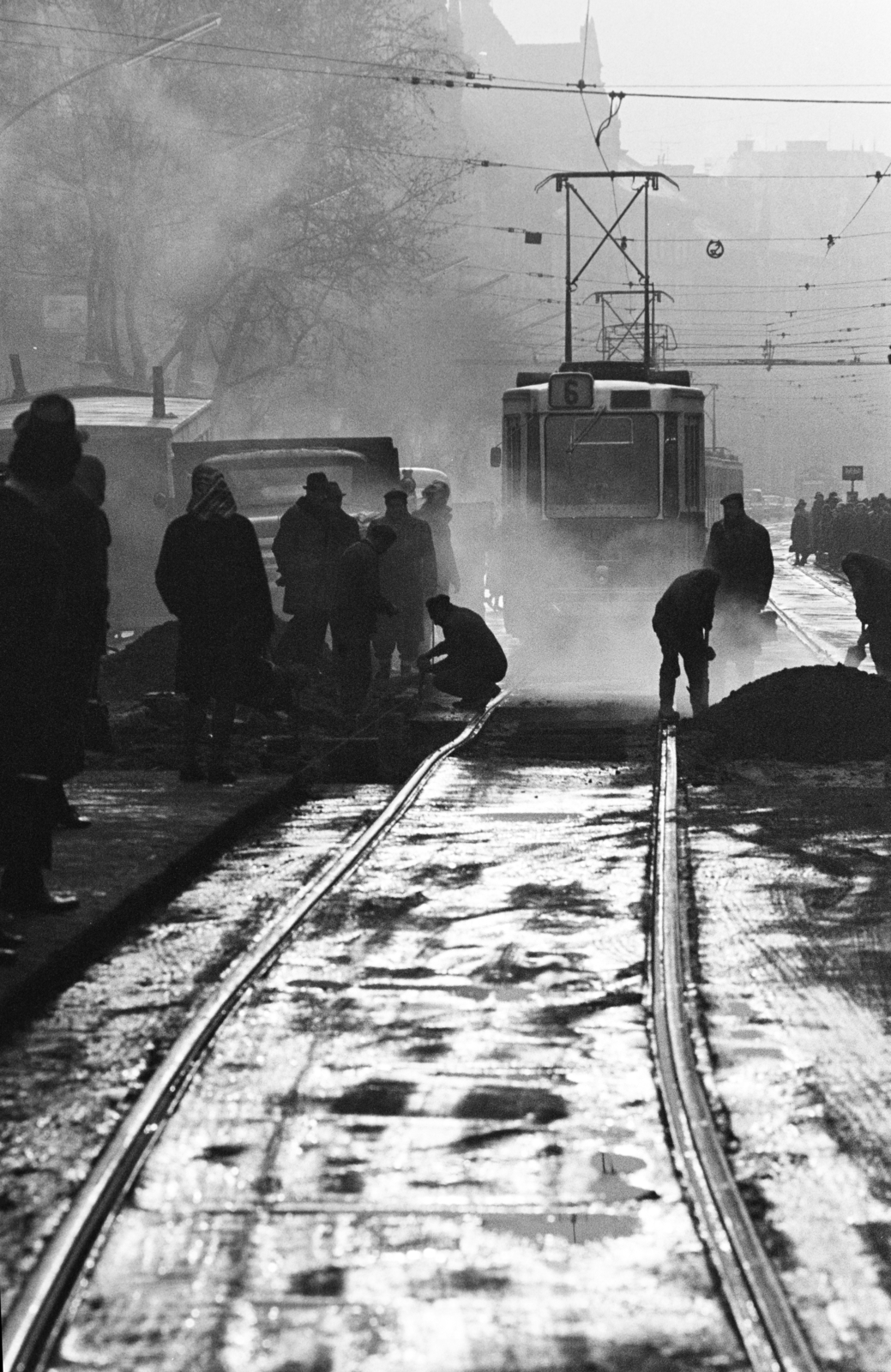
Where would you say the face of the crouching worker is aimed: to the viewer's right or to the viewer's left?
to the viewer's left

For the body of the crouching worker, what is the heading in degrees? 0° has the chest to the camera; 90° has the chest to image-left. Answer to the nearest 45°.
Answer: approximately 90°

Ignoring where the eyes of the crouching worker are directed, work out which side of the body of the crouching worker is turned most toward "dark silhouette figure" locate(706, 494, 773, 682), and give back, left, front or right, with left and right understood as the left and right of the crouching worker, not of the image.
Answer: back

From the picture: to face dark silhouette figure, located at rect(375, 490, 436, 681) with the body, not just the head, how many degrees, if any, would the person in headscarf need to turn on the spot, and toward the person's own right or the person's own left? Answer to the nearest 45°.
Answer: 0° — they already face them

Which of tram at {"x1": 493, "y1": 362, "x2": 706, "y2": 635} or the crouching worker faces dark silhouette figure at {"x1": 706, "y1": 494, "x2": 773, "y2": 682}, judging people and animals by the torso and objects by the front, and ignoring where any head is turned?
the tram

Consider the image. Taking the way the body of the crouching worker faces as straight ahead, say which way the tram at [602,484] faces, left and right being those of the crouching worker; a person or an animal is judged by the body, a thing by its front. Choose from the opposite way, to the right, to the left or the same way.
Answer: to the left

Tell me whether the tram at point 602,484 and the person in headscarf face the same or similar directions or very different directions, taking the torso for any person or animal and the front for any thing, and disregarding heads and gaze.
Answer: very different directions

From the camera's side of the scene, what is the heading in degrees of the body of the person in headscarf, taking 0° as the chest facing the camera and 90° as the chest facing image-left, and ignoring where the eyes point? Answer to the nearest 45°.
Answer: approximately 180°
